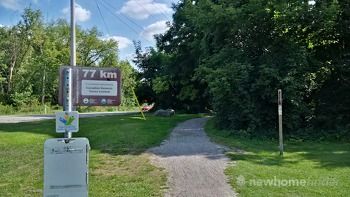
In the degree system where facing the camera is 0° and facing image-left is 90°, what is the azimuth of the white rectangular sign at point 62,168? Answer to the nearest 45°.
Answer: approximately 0°
